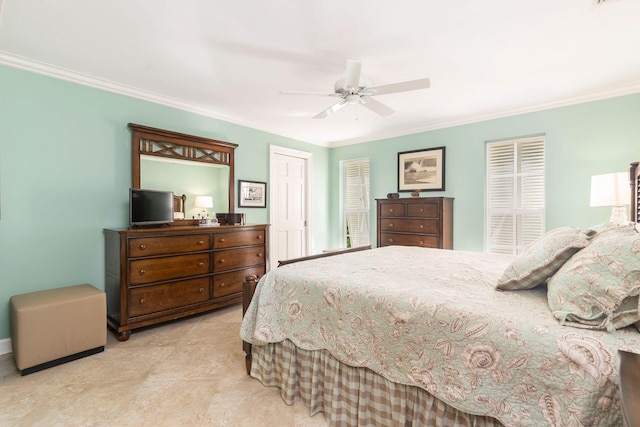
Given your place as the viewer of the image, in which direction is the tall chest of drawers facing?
facing the viewer and to the left of the viewer

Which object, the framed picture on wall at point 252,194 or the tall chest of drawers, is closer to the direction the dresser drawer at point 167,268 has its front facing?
the tall chest of drawers

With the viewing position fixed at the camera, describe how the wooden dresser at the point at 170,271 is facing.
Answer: facing the viewer and to the right of the viewer

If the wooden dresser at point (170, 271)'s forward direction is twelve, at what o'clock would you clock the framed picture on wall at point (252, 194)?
The framed picture on wall is roughly at 9 o'clock from the wooden dresser.

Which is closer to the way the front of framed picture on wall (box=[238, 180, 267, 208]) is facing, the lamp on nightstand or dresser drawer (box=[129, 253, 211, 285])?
the lamp on nightstand

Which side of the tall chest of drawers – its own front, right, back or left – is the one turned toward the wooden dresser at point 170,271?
front

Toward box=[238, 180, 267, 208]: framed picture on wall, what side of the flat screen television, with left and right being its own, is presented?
left

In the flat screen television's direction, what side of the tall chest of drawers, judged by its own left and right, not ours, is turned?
front
